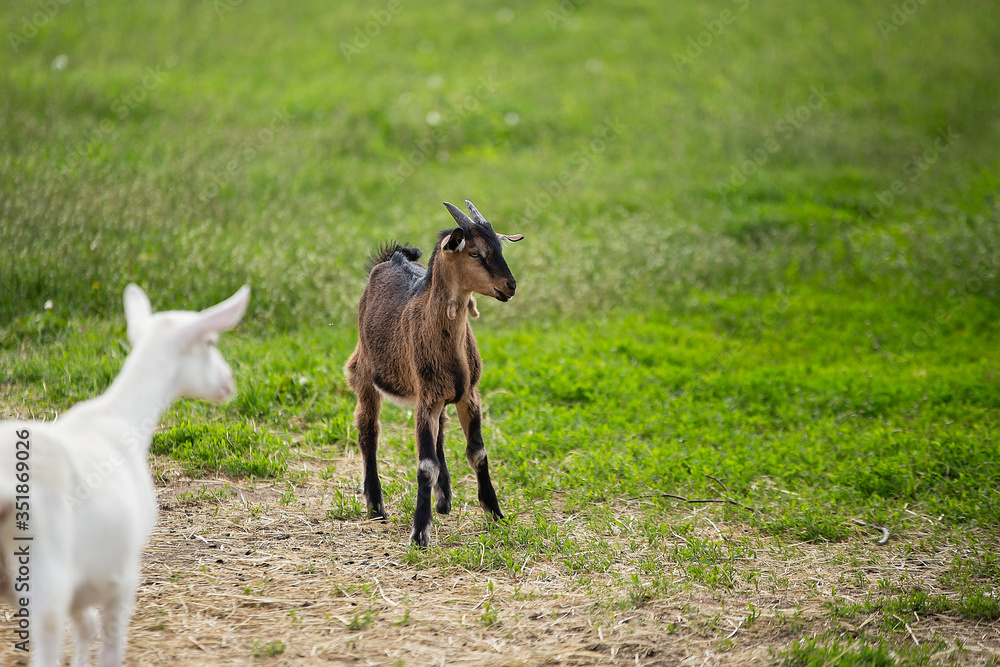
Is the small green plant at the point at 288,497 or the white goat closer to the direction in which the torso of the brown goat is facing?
the white goat

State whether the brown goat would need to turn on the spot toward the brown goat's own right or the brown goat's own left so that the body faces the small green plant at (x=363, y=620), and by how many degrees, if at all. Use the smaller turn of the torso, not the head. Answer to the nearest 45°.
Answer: approximately 45° to the brown goat's own right

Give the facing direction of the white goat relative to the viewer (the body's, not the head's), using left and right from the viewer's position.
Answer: facing away from the viewer and to the right of the viewer

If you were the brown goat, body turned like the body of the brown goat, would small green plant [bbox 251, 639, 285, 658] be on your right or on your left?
on your right

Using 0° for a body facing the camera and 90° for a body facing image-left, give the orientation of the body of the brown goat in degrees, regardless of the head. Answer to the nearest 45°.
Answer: approximately 315°
